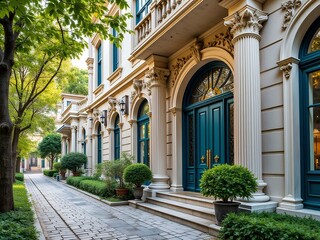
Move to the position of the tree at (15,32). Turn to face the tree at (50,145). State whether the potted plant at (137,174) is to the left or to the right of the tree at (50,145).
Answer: right

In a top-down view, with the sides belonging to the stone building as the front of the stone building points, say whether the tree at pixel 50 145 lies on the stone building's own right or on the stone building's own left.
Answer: on the stone building's own right

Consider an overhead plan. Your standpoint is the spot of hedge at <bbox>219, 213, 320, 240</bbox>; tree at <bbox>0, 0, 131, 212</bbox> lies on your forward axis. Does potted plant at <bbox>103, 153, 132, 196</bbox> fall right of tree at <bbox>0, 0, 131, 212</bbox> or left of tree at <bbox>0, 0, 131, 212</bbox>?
right

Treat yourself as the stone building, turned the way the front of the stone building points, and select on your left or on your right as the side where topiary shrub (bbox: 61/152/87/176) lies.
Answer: on your right

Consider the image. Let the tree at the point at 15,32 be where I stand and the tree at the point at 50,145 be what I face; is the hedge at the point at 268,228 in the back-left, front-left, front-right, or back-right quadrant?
back-right

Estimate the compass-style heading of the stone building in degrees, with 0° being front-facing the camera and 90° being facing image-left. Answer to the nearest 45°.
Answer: approximately 45°
